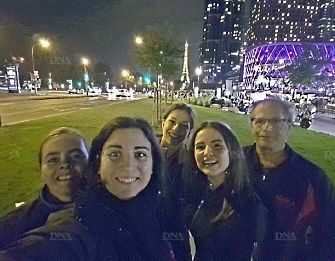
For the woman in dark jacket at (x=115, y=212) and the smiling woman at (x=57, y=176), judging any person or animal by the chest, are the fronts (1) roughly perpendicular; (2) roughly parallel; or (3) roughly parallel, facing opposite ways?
roughly parallel

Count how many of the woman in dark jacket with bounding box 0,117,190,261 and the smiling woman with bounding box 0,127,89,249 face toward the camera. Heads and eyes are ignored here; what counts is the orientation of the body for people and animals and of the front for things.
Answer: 2

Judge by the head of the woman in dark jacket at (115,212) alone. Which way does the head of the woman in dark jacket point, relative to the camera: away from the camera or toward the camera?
toward the camera

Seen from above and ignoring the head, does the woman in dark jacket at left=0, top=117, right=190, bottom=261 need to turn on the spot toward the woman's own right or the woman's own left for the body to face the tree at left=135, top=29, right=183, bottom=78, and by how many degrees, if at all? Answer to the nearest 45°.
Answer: approximately 180°

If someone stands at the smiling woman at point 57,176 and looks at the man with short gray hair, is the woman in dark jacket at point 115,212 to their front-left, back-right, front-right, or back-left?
front-right

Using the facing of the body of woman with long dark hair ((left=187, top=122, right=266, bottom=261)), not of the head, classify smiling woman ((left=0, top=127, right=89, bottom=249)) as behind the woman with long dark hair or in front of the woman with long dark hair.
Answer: in front

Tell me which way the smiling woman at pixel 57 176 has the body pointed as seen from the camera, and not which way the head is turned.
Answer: toward the camera

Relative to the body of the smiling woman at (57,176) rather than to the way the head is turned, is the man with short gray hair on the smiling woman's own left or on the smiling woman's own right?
on the smiling woman's own left

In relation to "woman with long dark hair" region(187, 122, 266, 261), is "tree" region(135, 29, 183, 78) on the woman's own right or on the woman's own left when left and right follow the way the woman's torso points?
on the woman's own right

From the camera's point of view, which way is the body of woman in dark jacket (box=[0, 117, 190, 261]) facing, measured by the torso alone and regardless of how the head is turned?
toward the camera

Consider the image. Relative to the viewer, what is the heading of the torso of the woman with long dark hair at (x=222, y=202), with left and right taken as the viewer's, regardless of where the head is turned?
facing the viewer and to the left of the viewer
